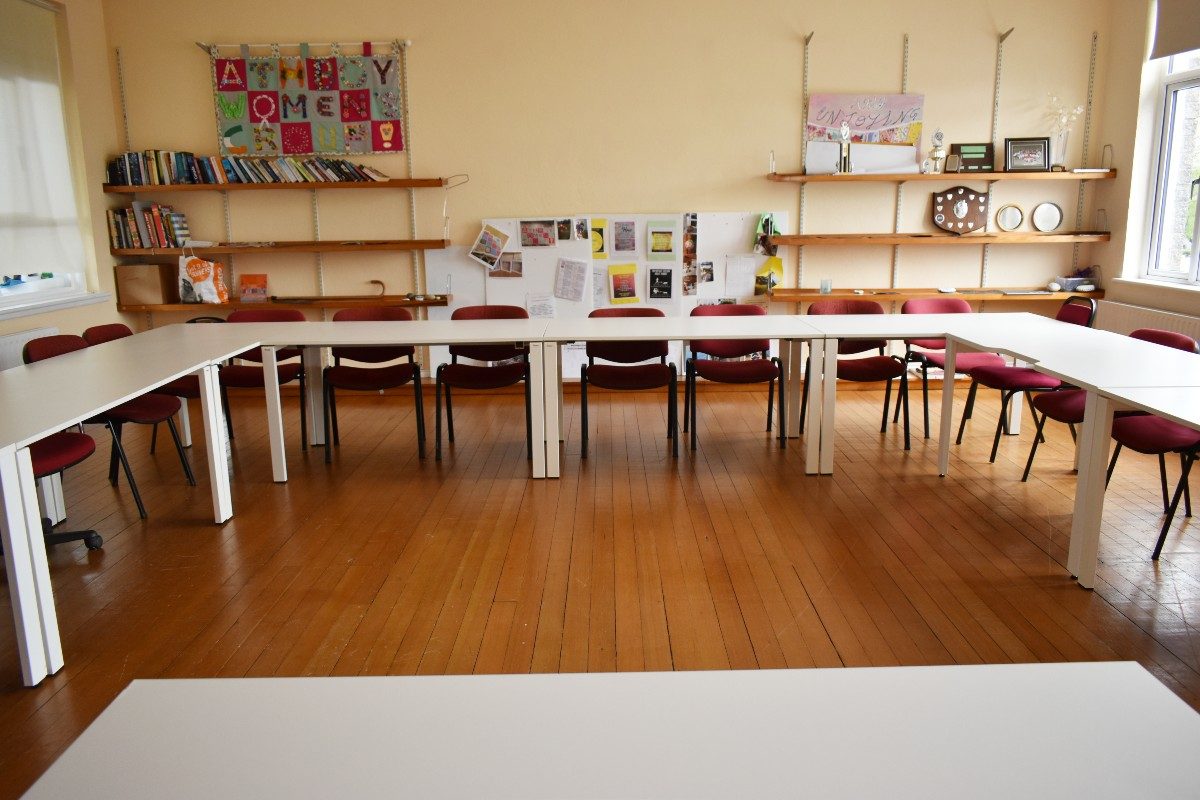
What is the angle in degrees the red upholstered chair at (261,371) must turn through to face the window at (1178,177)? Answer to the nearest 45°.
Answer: approximately 90° to its left

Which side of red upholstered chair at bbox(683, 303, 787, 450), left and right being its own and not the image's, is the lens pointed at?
front

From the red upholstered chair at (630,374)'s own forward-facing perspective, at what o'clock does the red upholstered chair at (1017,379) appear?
the red upholstered chair at (1017,379) is roughly at 9 o'clock from the red upholstered chair at (630,374).

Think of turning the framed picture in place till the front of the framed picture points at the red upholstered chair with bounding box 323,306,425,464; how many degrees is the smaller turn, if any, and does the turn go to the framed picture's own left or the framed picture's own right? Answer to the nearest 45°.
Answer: approximately 45° to the framed picture's own right

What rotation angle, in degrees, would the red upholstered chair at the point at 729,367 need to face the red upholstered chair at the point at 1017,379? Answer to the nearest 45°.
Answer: approximately 90° to its left

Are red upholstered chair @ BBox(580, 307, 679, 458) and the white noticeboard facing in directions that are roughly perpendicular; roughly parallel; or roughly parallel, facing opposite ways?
roughly parallel

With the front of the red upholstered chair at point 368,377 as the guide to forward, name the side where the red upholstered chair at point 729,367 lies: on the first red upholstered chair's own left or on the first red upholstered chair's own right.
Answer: on the first red upholstered chair's own left

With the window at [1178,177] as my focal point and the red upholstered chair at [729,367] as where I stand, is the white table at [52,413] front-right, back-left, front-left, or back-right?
back-right

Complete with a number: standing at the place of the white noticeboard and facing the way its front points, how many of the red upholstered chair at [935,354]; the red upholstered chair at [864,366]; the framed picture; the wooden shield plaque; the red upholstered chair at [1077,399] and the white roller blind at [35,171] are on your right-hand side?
1

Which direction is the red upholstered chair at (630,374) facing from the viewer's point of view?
toward the camera

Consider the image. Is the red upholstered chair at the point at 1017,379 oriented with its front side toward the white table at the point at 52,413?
yes

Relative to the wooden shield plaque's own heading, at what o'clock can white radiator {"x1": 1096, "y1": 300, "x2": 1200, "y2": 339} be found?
The white radiator is roughly at 10 o'clock from the wooden shield plaque.

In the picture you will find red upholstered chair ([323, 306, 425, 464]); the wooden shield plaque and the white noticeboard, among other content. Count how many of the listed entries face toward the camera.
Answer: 3

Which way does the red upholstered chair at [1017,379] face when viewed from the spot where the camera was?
facing the viewer and to the left of the viewer

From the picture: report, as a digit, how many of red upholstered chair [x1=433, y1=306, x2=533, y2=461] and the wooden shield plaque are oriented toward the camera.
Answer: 2

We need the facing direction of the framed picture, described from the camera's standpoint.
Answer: facing the viewer

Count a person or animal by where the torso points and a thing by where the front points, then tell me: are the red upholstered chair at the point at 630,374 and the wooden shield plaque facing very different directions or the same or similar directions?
same or similar directions
